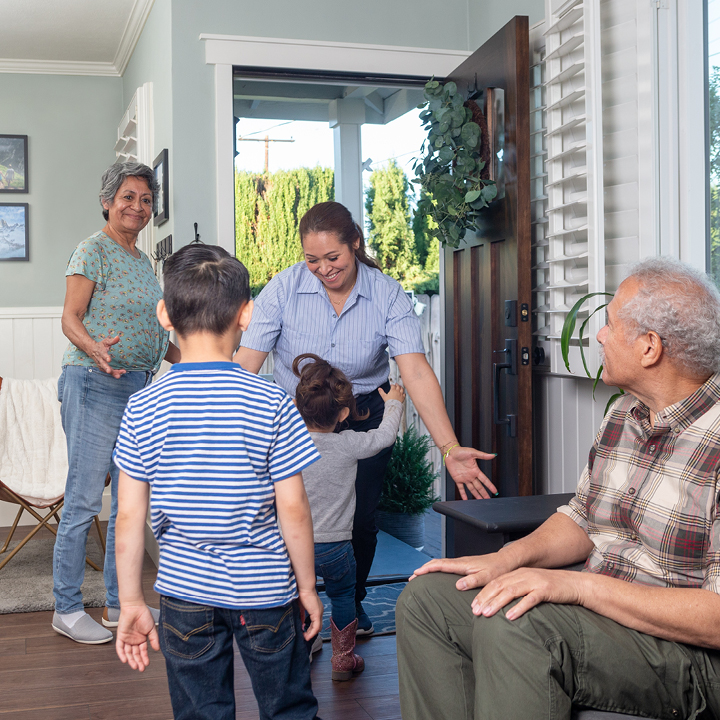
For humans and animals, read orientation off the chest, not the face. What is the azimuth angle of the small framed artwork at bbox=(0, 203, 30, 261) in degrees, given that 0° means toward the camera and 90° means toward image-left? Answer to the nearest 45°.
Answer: approximately 0°

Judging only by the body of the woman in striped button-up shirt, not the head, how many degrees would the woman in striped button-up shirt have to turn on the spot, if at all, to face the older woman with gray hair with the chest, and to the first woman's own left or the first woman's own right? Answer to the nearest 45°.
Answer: approximately 90° to the first woman's own right

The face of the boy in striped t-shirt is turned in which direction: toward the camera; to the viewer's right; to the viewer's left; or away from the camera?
away from the camera

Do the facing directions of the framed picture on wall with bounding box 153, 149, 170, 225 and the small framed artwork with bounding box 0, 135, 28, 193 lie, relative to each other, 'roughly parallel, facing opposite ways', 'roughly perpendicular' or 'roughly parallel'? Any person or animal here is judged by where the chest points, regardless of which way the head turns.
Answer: roughly perpendicular

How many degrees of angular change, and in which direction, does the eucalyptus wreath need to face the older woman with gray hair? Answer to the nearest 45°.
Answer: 0° — it already faces them

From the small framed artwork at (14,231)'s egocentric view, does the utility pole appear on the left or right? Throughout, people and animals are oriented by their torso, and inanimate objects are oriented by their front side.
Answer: on its left

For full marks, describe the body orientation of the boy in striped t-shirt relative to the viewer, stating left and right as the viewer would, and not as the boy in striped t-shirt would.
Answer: facing away from the viewer

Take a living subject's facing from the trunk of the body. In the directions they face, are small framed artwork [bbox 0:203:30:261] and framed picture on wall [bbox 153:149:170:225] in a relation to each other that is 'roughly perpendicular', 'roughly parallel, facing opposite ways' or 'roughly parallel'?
roughly perpendicular

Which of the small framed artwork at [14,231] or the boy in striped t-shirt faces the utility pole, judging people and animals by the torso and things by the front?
the boy in striped t-shirt
